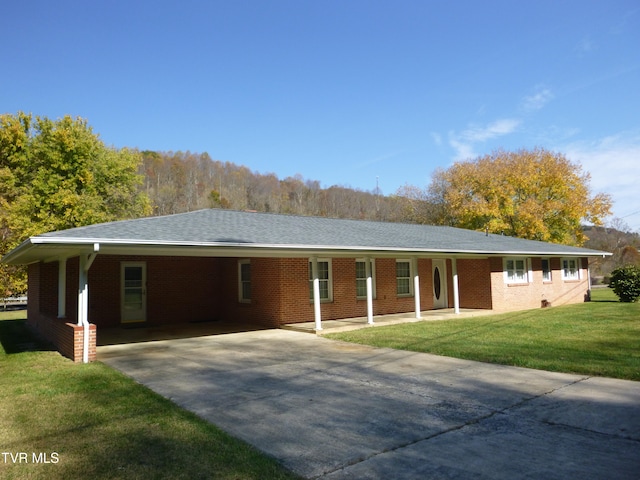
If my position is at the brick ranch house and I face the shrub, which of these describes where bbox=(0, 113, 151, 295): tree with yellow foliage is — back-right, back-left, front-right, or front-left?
back-left

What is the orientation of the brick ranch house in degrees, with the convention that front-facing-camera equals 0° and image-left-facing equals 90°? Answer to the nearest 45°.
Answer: approximately 315°

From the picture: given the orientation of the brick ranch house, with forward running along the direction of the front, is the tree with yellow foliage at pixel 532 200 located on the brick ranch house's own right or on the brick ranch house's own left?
on the brick ranch house's own left

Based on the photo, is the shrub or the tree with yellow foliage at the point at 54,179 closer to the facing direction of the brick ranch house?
the shrub

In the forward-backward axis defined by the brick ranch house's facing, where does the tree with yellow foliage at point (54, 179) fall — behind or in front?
behind

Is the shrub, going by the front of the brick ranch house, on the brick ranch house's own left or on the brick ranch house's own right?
on the brick ranch house's own left

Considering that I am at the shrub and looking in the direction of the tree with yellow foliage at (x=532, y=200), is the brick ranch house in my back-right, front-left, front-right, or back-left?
back-left
